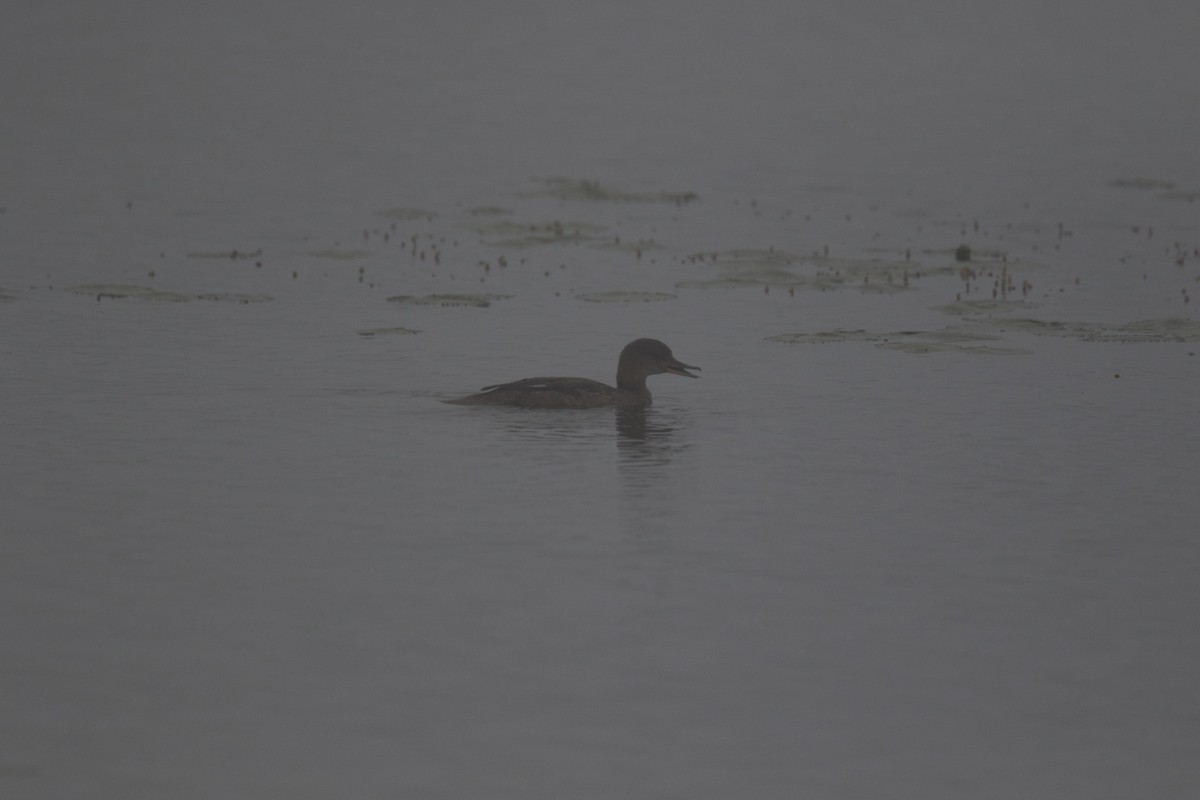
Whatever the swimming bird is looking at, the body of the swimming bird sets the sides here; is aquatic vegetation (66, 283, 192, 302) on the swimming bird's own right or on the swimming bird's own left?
on the swimming bird's own left

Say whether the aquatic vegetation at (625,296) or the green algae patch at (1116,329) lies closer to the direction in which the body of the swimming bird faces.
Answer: the green algae patch

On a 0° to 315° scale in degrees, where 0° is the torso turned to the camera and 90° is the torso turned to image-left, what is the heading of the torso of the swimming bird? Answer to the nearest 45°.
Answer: approximately 270°

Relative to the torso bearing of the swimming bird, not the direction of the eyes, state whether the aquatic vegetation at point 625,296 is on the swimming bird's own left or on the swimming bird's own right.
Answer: on the swimming bird's own left

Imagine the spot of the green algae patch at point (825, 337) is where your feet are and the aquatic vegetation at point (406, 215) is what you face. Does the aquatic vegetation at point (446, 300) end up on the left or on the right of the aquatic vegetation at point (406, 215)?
left

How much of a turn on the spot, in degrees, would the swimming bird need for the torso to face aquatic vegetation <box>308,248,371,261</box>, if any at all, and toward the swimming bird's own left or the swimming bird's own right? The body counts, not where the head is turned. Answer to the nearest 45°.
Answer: approximately 90° to the swimming bird's own left

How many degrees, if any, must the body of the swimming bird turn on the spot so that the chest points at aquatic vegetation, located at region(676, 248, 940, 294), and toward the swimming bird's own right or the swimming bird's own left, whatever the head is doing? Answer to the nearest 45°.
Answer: approximately 90° to the swimming bird's own left

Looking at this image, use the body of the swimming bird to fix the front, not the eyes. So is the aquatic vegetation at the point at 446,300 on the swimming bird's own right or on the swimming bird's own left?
on the swimming bird's own left

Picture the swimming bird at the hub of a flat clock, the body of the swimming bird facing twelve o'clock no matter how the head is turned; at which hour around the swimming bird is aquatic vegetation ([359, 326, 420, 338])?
The aquatic vegetation is roughly at 8 o'clock from the swimming bird.

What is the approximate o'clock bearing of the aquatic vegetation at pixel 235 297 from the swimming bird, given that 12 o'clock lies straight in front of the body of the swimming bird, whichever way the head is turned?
The aquatic vegetation is roughly at 8 o'clock from the swimming bird.

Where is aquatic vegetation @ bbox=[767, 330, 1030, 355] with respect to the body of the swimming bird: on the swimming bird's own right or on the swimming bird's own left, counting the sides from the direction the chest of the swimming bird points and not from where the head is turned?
on the swimming bird's own left

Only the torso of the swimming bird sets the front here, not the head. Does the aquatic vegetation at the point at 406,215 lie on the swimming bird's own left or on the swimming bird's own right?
on the swimming bird's own left
